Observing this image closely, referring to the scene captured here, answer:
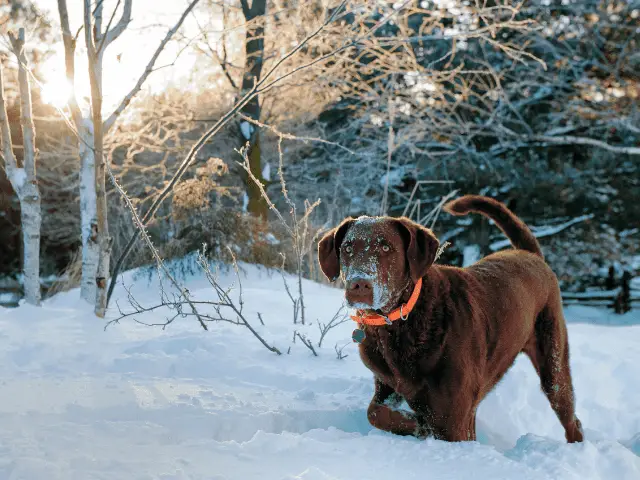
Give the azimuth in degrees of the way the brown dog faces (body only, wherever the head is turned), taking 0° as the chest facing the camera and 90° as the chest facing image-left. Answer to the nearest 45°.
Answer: approximately 45°

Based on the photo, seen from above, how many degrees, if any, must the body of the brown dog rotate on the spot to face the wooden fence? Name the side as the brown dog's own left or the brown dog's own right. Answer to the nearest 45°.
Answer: approximately 135° to the brown dog's own right

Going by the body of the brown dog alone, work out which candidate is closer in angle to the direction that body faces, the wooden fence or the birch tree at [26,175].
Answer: the birch tree

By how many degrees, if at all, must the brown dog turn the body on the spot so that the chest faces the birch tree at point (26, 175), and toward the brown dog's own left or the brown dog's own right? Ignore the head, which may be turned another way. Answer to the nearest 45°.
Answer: approximately 90° to the brown dog's own right

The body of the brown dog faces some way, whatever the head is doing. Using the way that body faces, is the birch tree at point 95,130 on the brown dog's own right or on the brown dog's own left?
on the brown dog's own right

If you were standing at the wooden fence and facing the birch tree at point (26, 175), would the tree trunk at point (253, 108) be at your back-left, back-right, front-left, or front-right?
front-right
